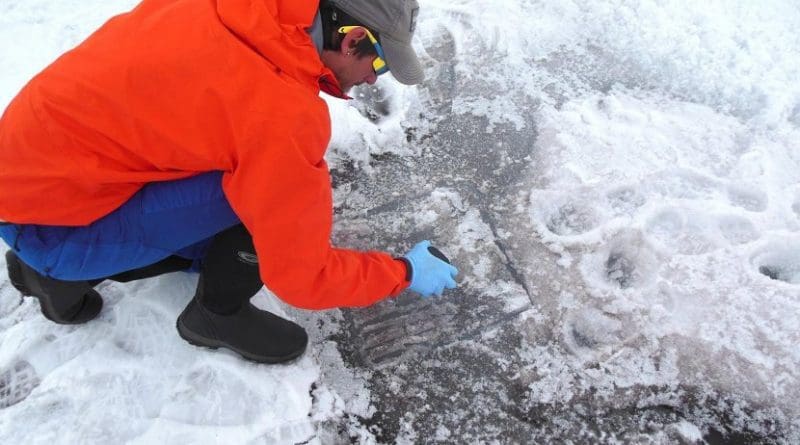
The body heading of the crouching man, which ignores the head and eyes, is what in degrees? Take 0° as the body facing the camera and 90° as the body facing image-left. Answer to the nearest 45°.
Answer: approximately 270°

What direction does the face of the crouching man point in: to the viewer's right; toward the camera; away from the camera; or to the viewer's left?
to the viewer's right

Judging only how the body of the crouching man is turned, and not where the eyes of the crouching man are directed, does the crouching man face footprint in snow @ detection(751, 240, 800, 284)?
yes
